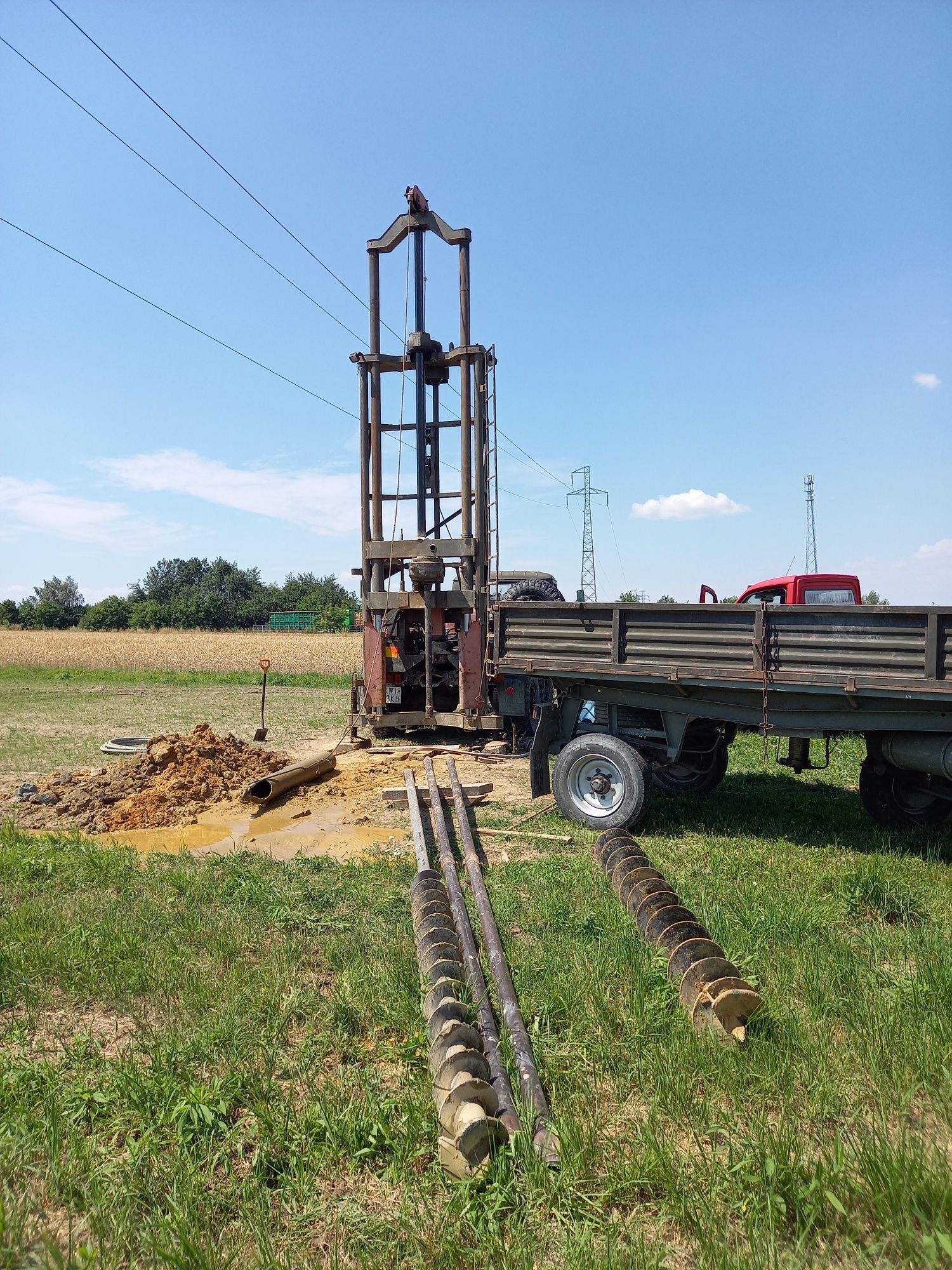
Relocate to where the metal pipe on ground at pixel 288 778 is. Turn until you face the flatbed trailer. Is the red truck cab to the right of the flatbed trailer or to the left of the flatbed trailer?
left

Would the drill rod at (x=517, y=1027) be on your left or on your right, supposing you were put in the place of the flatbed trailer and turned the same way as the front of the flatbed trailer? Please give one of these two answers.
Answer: on your right

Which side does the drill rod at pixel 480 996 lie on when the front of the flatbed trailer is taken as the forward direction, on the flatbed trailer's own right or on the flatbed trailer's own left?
on the flatbed trailer's own right

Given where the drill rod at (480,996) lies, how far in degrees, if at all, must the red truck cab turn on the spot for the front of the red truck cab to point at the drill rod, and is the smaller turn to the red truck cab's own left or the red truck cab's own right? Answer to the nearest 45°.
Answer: approximately 135° to the red truck cab's own left

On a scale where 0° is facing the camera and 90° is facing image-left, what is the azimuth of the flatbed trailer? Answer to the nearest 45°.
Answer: approximately 315°

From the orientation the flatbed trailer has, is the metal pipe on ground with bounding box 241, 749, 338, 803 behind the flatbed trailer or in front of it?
behind

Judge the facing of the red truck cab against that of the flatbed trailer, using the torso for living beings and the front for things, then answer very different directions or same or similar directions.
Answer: very different directions

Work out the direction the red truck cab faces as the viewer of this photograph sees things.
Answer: facing away from the viewer and to the left of the viewer
